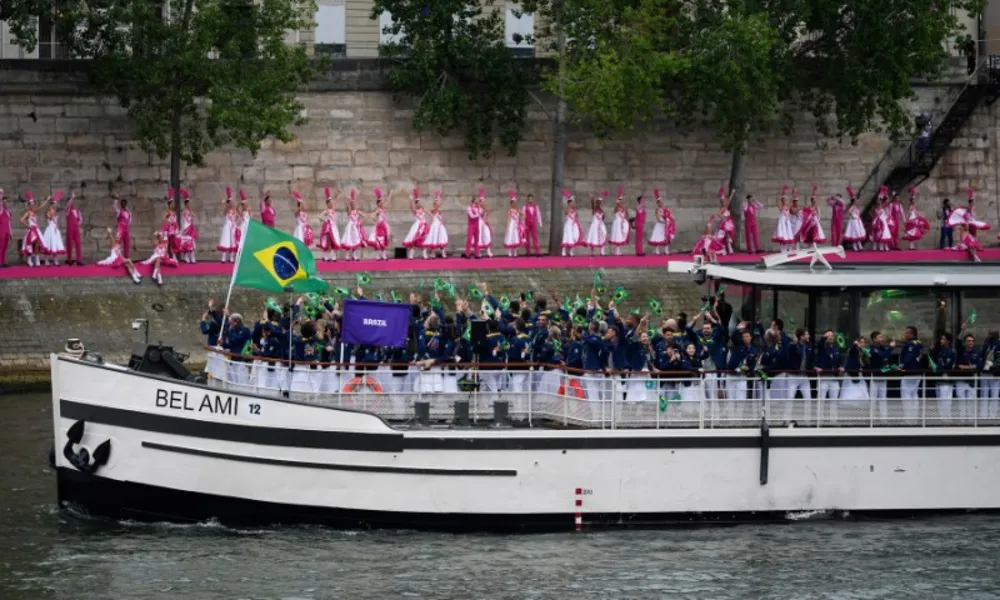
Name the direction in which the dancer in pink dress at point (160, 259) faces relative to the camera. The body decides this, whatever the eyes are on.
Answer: toward the camera

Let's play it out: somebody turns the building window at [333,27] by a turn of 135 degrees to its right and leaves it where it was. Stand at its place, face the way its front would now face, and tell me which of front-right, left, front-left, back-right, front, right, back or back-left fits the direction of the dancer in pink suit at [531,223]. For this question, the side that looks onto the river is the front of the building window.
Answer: back

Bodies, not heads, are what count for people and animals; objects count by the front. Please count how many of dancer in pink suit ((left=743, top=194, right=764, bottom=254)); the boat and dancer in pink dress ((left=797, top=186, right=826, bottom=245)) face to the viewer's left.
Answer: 1

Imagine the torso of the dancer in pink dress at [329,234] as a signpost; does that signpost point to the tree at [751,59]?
no

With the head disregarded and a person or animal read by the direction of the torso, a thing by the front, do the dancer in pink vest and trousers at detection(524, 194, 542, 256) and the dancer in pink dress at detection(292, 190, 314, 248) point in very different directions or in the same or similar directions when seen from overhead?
same or similar directions

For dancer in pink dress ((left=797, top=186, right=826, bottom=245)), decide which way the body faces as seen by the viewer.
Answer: toward the camera

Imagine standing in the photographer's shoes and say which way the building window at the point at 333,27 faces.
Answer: facing the viewer

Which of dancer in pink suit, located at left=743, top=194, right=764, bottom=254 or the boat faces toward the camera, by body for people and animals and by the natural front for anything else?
the dancer in pink suit

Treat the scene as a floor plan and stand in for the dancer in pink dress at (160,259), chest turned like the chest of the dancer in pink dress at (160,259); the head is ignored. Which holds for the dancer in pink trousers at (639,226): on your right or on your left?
on your left

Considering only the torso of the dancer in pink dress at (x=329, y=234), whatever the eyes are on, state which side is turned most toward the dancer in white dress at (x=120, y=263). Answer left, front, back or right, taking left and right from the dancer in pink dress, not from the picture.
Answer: right

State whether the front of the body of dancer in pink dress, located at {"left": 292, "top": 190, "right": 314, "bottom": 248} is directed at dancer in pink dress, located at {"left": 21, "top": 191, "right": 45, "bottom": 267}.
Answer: no

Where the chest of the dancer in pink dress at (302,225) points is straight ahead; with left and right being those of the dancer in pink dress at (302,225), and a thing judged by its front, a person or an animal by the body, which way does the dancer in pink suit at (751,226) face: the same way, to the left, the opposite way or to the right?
the same way

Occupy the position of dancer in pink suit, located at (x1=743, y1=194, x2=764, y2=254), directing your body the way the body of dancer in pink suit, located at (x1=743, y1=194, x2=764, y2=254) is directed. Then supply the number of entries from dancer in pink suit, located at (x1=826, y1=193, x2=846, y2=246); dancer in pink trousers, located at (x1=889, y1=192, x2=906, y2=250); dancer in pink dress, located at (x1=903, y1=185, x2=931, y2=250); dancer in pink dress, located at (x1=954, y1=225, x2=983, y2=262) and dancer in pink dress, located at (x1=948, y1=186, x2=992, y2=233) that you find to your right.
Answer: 0

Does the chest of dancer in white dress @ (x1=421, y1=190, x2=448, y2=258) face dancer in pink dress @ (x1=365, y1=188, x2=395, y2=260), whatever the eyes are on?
no

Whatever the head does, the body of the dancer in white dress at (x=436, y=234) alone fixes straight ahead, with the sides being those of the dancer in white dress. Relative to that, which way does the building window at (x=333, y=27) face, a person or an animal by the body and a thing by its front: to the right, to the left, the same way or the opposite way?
the same way

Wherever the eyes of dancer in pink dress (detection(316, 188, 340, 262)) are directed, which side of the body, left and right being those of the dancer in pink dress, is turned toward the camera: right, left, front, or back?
front

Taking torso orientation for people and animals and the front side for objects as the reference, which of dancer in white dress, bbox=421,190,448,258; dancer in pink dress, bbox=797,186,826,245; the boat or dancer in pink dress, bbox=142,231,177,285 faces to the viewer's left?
the boat
